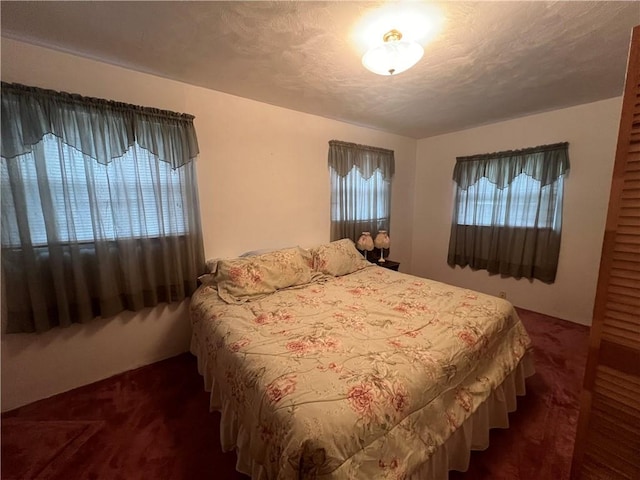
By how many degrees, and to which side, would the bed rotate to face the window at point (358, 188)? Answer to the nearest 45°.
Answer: approximately 135° to its left

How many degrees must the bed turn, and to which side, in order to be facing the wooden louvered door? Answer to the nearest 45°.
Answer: approximately 45° to its left

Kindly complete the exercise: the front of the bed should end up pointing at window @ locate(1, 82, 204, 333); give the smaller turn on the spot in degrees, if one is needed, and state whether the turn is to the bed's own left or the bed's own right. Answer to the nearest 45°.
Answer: approximately 135° to the bed's own right

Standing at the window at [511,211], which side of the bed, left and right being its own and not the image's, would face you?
left

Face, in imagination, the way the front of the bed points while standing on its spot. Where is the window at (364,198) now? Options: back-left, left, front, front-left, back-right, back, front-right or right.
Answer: back-left

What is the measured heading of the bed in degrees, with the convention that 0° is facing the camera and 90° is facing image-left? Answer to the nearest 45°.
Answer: approximately 315°

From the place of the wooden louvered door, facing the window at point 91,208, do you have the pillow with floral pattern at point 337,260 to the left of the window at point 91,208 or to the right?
right
